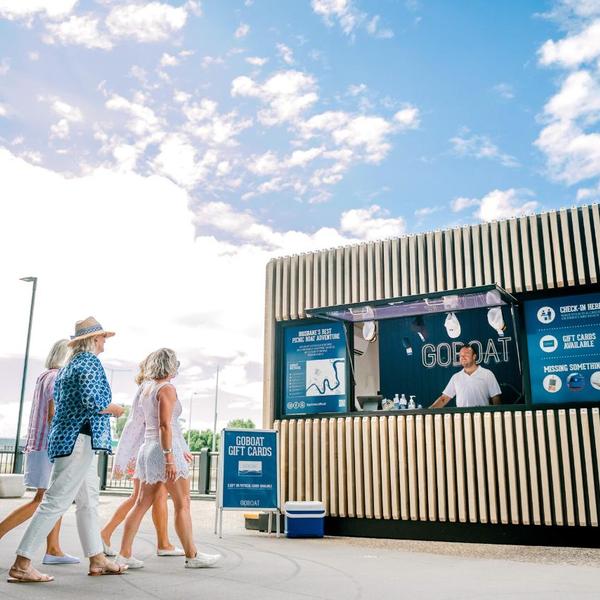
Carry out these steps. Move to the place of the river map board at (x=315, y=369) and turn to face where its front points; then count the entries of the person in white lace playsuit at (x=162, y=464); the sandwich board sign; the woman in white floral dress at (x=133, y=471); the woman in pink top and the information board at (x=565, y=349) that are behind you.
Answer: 0

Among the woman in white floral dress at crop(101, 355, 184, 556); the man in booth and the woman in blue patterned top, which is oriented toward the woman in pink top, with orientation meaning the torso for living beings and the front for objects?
the man in booth

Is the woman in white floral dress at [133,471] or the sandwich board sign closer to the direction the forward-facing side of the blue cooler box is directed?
the woman in white floral dress

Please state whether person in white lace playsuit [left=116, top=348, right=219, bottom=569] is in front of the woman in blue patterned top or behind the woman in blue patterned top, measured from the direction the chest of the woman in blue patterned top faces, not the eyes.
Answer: in front

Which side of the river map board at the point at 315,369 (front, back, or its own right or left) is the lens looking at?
front

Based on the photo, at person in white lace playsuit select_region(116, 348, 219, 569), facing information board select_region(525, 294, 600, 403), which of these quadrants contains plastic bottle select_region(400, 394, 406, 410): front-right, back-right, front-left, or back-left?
front-left

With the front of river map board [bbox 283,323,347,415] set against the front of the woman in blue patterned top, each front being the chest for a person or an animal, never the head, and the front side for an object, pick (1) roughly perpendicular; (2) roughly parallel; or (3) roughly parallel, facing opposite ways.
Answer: roughly perpendicular

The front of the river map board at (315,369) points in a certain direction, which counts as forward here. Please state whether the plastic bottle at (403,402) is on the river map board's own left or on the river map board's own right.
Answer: on the river map board's own left

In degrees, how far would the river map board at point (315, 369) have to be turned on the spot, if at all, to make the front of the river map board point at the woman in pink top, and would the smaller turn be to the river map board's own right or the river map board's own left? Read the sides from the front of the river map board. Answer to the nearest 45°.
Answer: approximately 45° to the river map board's own right

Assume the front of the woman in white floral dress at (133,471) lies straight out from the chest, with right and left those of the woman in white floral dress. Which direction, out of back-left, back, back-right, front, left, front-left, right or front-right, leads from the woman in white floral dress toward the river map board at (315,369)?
front-left

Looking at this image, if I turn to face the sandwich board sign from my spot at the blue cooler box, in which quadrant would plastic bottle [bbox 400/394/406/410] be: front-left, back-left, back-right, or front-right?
back-right

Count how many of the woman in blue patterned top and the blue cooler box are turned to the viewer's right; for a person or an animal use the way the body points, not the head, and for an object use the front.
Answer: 1

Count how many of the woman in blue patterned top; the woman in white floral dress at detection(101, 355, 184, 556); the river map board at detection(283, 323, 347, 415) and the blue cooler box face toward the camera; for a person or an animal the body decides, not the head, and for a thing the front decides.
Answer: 2

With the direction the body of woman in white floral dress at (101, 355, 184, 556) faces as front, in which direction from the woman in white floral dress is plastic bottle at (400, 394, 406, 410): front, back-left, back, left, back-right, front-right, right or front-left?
front-left

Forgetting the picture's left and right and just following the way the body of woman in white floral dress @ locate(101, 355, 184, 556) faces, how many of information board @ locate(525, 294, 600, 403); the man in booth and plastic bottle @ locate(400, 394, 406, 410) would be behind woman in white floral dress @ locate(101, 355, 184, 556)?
0

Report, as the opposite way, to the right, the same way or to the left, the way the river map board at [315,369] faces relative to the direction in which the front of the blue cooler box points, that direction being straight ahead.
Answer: the same way

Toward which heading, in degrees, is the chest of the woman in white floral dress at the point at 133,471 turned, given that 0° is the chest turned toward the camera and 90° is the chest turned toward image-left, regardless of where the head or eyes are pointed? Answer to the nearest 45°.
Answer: approximately 270°

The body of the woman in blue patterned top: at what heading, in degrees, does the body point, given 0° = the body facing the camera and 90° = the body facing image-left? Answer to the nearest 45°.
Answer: approximately 270°

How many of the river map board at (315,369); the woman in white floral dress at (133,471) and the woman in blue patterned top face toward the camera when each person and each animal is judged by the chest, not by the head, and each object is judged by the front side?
1

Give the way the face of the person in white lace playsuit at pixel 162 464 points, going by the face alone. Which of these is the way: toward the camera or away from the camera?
away from the camera
